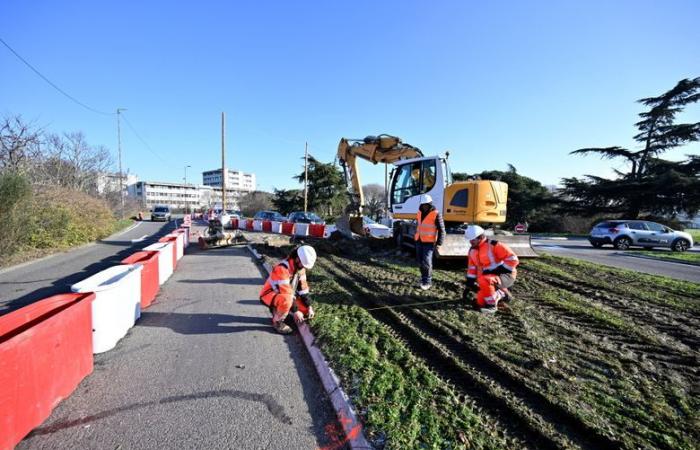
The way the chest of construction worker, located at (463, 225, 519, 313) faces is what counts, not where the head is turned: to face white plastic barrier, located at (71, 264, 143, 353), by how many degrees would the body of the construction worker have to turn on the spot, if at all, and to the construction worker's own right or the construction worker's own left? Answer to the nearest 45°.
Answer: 0° — they already face it

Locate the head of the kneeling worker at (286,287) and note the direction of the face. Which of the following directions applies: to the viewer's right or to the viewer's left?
to the viewer's right

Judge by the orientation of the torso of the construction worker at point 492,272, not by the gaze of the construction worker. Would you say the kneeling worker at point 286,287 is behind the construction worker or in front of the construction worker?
in front

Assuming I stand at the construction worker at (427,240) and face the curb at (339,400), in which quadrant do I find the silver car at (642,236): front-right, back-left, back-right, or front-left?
back-left

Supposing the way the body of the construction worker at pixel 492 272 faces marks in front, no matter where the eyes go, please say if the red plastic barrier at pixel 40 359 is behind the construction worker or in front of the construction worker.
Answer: in front

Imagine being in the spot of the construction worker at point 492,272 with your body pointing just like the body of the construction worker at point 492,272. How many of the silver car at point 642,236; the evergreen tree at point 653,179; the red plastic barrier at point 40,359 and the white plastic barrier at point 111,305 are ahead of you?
2

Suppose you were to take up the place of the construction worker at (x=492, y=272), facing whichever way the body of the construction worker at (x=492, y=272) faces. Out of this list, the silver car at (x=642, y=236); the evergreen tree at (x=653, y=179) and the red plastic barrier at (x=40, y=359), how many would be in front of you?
1

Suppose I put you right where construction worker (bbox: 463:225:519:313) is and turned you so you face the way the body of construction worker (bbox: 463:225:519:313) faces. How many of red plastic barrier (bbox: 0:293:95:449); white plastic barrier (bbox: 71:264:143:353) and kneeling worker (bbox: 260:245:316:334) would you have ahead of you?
3

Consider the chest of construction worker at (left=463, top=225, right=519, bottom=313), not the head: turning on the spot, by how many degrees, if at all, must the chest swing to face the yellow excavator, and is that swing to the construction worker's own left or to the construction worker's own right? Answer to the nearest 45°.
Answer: approximately 90° to the construction worker's own right

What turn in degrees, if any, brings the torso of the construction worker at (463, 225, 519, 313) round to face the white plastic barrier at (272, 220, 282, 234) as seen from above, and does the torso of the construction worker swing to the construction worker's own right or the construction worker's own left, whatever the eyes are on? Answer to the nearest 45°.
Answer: approximately 90° to the construction worker's own right

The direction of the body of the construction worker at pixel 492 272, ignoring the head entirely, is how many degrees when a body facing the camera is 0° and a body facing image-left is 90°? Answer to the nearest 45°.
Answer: approximately 45°

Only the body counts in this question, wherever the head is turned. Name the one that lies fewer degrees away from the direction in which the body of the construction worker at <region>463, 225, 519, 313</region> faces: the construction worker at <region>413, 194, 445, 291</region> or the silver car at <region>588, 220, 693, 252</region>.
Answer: the construction worker

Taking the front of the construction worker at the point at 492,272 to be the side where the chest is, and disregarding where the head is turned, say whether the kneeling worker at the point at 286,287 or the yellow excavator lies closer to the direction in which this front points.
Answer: the kneeling worker

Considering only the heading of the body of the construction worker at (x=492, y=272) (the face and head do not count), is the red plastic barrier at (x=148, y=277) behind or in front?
in front
